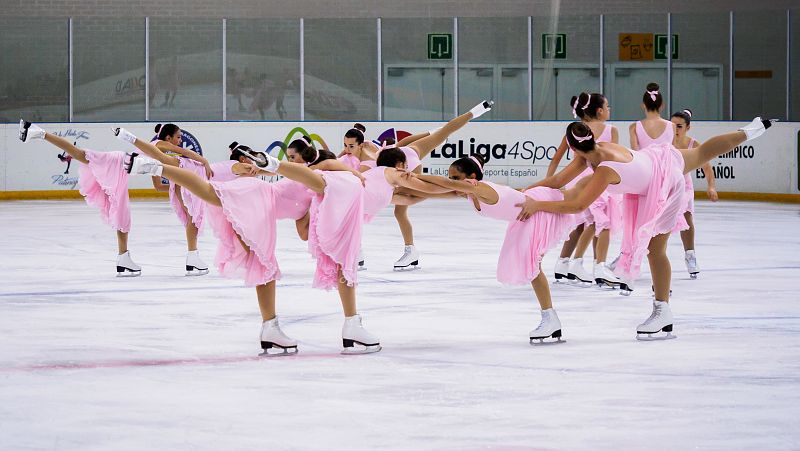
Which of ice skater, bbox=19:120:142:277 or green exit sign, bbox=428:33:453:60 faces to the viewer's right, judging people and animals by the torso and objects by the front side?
the ice skater

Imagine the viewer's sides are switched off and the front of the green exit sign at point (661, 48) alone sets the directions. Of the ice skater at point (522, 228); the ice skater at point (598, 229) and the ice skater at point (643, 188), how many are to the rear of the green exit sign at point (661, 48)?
0

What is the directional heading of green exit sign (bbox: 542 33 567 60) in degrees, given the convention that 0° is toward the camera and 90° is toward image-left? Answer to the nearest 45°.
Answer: approximately 0°

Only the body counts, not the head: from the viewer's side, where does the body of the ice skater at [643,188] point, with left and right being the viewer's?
facing to the left of the viewer

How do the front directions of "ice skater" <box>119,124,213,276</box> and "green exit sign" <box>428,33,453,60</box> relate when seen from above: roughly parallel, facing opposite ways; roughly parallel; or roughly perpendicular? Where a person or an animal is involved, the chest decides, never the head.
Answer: roughly perpendicular

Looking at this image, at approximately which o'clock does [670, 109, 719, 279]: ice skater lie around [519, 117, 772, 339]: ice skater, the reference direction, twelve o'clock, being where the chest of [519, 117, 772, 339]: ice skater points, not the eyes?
[670, 109, 719, 279]: ice skater is roughly at 3 o'clock from [519, 117, 772, 339]: ice skater.

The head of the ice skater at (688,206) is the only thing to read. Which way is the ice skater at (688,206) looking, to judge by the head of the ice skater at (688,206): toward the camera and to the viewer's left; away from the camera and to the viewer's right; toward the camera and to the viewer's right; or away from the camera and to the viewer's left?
toward the camera and to the viewer's left

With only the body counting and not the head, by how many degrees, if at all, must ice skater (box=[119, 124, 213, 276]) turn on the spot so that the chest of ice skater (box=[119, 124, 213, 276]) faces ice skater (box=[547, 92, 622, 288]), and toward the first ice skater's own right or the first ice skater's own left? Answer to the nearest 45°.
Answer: approximately 45° to the first ice skater's own right

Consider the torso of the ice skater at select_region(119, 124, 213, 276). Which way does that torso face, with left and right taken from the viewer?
facing to the right of the viewer

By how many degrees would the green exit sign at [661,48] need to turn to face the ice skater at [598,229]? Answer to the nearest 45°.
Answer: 0° — it already faces them

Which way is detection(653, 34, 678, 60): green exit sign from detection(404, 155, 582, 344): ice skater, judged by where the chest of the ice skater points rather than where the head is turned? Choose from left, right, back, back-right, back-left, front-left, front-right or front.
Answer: right

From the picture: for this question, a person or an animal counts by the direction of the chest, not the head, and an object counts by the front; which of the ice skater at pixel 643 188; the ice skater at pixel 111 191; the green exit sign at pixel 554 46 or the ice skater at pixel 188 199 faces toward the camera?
the green exit sign

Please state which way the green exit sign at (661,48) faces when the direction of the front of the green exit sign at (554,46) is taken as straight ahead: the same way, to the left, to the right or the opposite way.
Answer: the same way

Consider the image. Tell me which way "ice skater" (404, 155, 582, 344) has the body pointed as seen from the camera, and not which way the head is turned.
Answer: to the viewer's left
